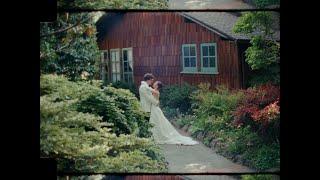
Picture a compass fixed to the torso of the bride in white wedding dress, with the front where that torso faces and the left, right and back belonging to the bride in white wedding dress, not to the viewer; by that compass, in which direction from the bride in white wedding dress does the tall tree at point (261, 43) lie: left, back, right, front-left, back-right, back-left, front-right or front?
back

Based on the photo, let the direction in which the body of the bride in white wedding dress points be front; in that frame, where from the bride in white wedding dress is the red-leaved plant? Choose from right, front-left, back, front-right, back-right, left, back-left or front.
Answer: back

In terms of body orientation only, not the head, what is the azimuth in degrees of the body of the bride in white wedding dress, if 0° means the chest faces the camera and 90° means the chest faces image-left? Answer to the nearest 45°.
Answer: approximately 90°
